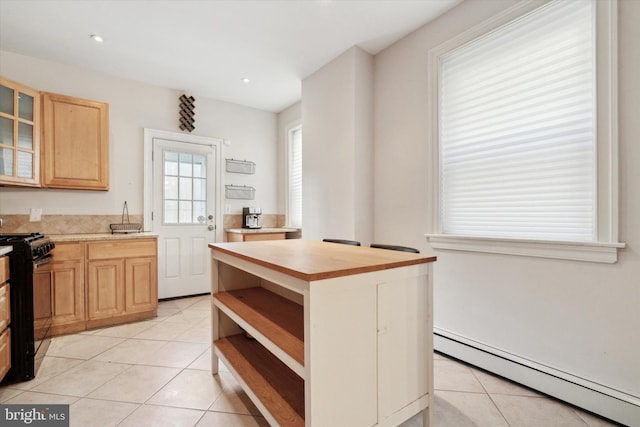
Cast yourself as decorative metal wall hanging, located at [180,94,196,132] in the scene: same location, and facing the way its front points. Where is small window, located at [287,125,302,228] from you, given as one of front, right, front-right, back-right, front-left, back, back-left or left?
left

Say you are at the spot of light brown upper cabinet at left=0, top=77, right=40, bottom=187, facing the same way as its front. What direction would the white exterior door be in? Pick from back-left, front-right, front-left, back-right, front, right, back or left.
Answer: front-left

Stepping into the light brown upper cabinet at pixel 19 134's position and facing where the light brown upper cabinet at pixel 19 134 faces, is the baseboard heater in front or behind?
in front

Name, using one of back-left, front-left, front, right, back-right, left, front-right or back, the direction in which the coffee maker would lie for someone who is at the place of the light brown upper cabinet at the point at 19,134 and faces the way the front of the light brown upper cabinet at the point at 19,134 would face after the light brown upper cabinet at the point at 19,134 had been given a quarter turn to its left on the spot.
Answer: front-right

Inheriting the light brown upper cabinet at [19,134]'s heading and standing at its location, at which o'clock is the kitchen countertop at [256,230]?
The kitchen countertop is roughly at 11 o'clock from the light brown upper cabinet.

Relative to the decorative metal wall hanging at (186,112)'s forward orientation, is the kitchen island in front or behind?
in front

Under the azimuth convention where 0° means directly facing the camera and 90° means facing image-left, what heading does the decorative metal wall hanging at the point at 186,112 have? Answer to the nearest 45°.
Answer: approximately 0°

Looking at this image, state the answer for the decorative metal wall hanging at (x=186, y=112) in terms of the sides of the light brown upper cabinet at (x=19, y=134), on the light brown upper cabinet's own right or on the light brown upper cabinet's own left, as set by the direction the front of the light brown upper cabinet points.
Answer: on the light brown upper cabinet's own left

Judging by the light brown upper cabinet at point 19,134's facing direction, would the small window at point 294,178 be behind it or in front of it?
in front
